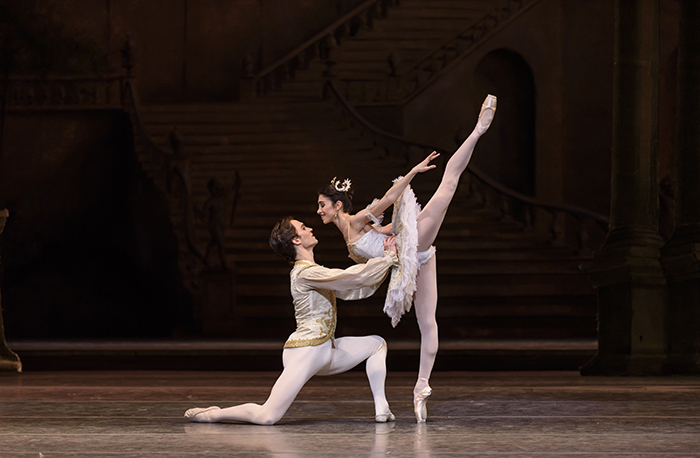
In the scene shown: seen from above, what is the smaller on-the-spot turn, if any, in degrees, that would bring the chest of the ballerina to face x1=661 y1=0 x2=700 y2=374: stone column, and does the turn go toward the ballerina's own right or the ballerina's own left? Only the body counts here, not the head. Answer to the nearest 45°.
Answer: approximately 135° to the ballerina's own right

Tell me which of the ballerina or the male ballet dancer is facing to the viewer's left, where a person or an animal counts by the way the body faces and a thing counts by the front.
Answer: the ballerina

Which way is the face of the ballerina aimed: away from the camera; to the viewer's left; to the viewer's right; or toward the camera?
to the viewer's left

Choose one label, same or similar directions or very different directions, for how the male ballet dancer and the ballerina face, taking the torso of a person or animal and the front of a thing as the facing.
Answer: very different directions

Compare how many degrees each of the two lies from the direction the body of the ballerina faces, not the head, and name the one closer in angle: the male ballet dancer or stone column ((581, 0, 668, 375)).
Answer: the male ballet dancer

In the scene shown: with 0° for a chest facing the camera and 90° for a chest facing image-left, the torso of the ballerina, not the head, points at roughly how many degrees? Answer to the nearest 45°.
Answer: approximately 90°

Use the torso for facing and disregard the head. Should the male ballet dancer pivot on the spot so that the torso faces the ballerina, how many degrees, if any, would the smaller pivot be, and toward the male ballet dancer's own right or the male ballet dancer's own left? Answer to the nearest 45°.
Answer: approximately 45° to the male ballet dancer's own left

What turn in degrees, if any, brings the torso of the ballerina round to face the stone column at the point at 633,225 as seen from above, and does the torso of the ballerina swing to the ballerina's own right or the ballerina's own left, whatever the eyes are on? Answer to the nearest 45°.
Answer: approximately 135° to the ballerina's own right

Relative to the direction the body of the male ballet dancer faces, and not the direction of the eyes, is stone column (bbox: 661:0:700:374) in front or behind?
in front

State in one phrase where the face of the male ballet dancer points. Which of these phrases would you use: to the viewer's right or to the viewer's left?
to the viewer's right

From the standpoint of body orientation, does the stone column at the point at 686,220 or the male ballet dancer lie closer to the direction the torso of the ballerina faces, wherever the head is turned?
the male ballet dancer

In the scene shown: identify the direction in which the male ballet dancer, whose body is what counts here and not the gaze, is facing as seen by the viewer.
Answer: to the viewer's right

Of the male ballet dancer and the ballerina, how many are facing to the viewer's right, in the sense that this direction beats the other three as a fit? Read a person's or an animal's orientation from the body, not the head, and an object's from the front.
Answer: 1

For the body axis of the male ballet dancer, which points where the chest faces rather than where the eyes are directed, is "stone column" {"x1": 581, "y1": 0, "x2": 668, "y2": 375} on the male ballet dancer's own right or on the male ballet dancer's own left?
on the male ballet dancer's own left
